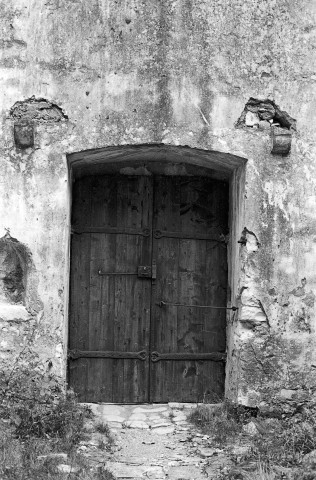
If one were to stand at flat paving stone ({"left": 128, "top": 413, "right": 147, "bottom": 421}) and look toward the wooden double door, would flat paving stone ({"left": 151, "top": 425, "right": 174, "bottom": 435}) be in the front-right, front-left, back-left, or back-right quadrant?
back-right

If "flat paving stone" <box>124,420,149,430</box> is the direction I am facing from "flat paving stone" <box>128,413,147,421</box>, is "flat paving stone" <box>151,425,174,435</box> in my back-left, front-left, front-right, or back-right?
front-left

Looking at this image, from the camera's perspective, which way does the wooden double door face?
toward the camera
